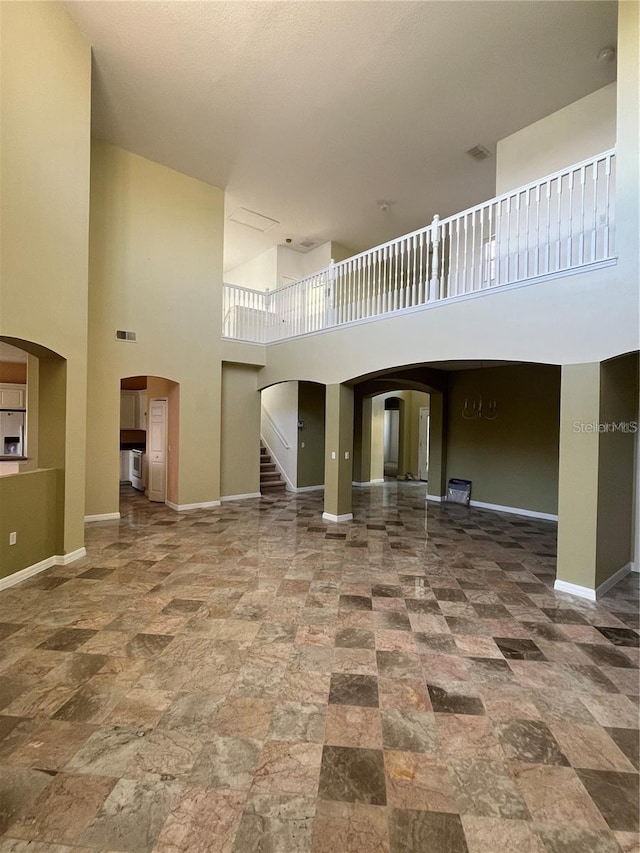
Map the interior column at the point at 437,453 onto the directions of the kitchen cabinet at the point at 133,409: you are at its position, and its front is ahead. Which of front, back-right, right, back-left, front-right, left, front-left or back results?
front-left

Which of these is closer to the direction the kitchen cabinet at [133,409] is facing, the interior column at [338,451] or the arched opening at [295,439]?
the interior column

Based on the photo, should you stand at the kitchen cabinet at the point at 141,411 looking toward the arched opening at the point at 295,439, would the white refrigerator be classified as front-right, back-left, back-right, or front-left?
back-right

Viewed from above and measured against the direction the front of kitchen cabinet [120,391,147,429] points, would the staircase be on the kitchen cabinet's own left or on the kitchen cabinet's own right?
on the kitchen cabinet's own left

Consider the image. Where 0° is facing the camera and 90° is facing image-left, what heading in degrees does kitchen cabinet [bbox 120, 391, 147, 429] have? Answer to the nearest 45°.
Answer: approximately 0°

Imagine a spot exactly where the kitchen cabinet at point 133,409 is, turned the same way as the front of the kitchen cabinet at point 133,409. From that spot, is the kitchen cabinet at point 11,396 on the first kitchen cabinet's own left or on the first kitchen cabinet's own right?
on the first kitchen cabinet's own right

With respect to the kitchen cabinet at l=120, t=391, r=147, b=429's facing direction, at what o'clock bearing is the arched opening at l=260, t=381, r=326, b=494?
The arched opening is roughly at 10 o'clock from the kitchen cabinet.

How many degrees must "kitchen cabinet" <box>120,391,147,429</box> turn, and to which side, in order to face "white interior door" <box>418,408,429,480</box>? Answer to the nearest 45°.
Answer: approximately 90° to its left

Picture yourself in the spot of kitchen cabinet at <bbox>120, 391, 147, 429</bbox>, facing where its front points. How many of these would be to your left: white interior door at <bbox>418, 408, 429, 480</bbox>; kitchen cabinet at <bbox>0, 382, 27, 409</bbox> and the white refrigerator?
1

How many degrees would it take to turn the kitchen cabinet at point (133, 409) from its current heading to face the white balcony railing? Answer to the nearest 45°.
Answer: approximately 45° to its left

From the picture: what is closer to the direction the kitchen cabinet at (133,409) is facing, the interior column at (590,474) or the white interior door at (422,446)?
the interior column

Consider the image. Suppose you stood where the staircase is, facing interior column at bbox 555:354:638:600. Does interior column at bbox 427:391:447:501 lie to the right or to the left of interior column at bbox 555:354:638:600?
left

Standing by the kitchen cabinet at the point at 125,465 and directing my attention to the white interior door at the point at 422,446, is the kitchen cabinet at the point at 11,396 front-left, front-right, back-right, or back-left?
back-right
